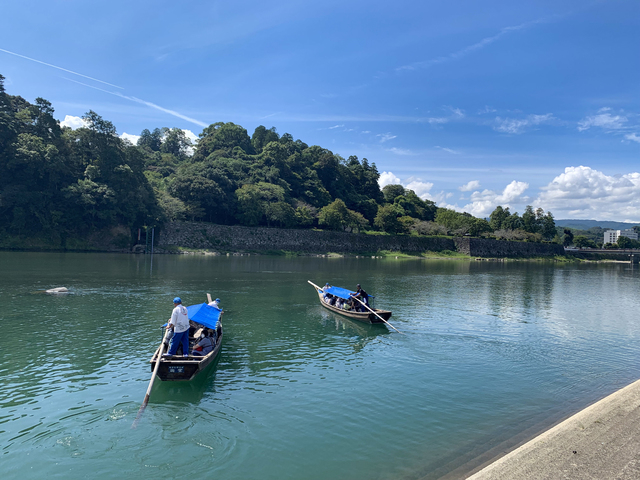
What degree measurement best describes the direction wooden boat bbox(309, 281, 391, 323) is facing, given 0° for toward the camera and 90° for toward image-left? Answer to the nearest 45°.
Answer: approximately 135°

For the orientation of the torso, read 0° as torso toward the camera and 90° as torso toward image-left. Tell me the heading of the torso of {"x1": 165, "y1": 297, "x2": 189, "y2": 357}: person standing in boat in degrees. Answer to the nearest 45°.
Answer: approximately 135°

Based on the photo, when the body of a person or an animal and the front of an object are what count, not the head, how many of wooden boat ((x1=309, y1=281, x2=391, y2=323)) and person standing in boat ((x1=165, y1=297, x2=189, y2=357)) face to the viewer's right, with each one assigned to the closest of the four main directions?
0

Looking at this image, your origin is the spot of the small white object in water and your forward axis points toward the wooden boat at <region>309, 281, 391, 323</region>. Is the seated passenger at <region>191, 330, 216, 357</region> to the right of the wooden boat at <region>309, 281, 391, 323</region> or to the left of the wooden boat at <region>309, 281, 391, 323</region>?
right

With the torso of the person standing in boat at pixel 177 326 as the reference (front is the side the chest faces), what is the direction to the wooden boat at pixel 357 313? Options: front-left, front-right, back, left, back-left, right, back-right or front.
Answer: right

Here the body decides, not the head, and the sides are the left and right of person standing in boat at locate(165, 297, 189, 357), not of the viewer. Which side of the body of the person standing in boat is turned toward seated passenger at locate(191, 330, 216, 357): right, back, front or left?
right

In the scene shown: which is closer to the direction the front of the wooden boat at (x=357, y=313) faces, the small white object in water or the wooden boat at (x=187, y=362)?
the small white object in water

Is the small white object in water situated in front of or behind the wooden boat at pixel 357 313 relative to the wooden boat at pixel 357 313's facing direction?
in front
